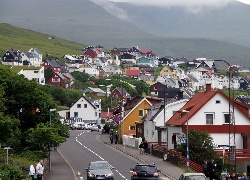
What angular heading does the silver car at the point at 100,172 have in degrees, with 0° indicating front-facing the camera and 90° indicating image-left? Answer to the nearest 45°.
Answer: approximately 0°

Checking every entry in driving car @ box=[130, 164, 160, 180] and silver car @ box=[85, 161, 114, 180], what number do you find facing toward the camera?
1

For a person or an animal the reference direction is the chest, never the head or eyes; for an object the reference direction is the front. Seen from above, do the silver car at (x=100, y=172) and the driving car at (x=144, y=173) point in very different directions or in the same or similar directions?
very different directions

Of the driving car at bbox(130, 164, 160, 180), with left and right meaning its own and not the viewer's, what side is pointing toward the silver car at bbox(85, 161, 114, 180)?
left

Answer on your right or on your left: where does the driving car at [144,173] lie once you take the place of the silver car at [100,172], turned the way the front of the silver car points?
on your left

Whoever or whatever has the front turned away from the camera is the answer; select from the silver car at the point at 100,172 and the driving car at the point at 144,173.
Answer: the driving car

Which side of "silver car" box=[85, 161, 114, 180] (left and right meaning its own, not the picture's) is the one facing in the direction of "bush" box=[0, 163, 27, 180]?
right

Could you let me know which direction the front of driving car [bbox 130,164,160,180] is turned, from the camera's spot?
facing away from the viewer

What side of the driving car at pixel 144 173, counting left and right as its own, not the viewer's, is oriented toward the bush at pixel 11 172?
left
